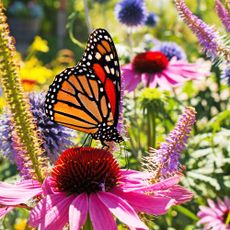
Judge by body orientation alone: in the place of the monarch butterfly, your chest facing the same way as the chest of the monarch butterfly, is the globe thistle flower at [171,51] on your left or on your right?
on your left

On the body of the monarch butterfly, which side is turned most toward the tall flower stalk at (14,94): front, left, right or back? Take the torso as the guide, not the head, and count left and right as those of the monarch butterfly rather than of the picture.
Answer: back
